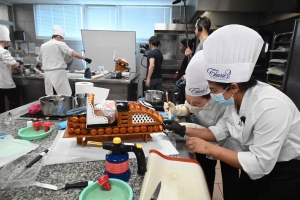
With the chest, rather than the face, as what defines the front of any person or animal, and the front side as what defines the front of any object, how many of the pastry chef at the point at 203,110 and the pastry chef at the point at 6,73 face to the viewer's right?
1

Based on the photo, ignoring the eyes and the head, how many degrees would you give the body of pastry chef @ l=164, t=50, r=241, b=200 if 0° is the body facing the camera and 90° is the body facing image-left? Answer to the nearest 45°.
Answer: approximately 45°

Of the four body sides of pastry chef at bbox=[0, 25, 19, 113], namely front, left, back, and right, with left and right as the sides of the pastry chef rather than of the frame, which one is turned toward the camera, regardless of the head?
right

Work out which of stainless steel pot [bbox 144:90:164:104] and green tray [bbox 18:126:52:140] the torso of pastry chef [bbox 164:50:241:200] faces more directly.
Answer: the green tray

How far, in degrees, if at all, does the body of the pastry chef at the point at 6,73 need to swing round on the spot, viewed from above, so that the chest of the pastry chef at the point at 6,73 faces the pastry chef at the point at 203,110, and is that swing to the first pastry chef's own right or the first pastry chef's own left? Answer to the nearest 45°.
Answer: approximately 90° to the first pastry chef's own right

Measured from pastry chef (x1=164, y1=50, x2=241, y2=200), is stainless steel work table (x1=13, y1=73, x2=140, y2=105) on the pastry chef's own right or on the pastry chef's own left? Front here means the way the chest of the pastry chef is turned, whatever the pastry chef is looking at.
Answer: on the pastry chef's own right

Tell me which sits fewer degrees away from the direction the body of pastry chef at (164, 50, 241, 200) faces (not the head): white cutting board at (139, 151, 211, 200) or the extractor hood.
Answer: the white cutting board

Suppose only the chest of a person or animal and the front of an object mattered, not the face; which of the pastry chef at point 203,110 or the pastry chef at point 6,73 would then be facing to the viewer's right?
the pastry chef at point 6,73

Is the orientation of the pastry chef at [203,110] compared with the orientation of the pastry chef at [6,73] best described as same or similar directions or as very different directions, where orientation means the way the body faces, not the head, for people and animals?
very different directions

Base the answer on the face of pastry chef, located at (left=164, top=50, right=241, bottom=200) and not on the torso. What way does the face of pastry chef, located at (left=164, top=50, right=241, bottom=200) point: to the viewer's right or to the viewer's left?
to the viewer's left
